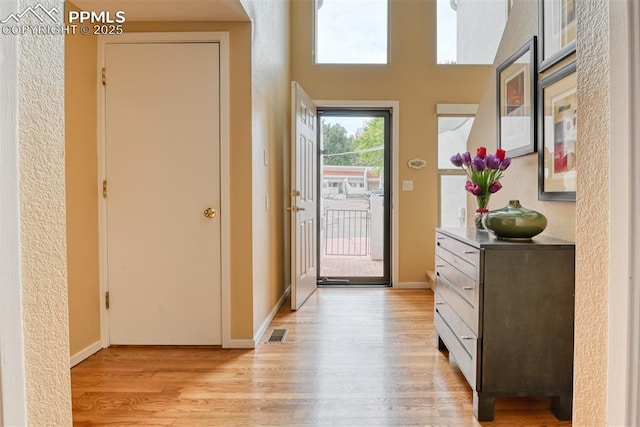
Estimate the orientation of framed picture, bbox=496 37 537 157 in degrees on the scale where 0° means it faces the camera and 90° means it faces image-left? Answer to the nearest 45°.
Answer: approximately 45°

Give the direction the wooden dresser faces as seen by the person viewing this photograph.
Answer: facing to the left of the viewer

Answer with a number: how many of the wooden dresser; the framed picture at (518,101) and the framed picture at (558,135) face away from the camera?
0

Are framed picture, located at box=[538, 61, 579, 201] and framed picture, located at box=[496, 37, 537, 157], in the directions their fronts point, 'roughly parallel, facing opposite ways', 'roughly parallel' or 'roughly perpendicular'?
roughly parallel

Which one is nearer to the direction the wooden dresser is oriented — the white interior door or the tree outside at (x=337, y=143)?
the white interior door

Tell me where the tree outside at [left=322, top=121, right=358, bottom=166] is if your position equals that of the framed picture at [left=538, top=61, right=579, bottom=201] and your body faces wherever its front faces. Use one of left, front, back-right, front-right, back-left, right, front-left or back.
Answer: right

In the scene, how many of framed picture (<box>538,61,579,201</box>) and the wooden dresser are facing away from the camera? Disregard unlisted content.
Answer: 0

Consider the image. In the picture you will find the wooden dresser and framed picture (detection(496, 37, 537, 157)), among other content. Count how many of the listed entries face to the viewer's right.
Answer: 0

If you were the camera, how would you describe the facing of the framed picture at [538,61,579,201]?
facing the viewer and to the left of the viewer
